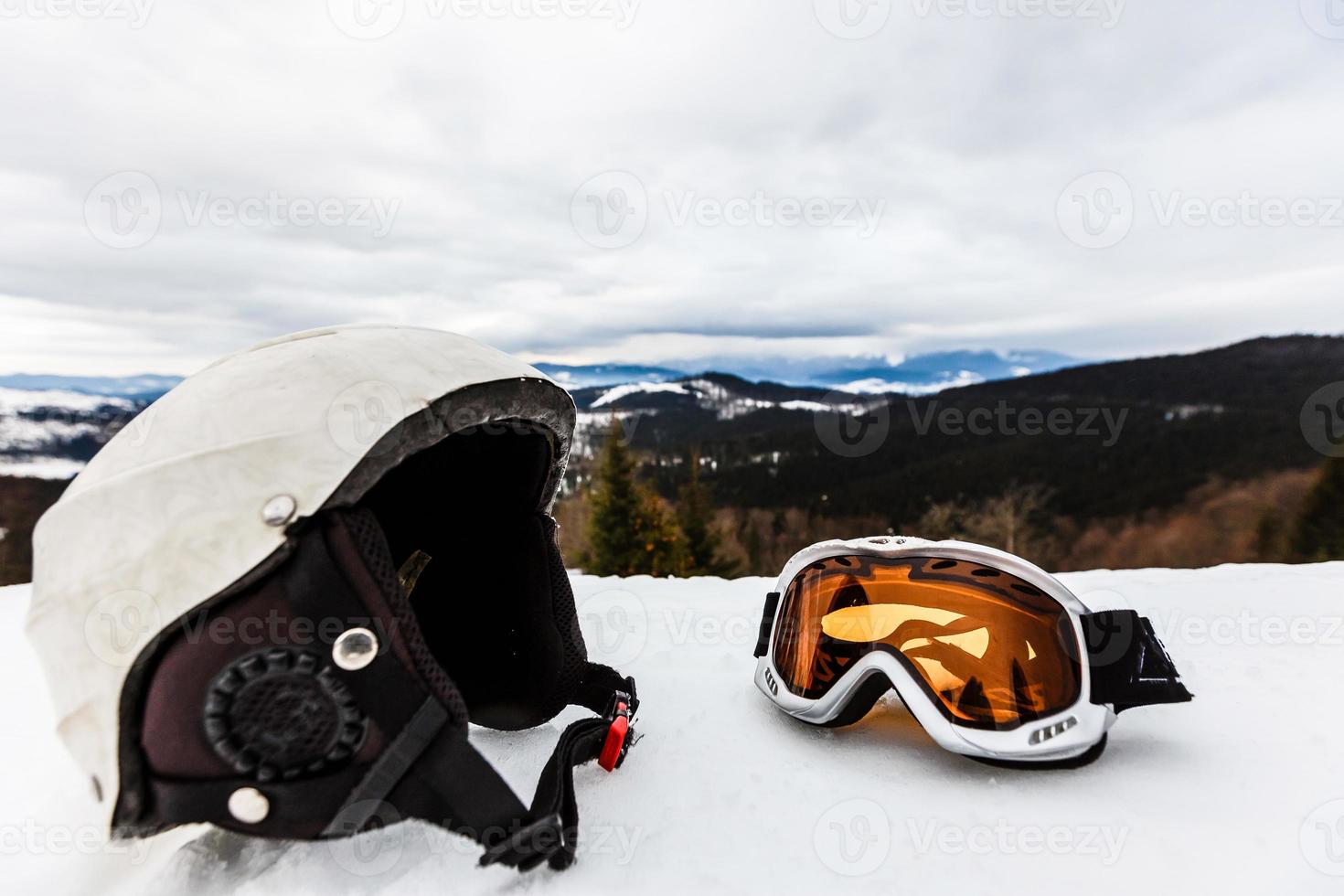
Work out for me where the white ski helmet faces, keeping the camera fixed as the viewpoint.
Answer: facing the viewer and to the right of the viewer

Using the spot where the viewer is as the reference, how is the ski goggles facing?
facing the viewer and to the left of the viewer

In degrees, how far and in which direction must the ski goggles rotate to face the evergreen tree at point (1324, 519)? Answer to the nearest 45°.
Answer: approximately 135° to its right

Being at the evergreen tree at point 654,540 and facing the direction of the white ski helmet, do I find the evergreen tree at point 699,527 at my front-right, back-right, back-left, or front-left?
back-left

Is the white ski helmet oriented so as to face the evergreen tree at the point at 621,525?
no

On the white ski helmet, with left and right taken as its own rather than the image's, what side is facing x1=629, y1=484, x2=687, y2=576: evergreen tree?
left
